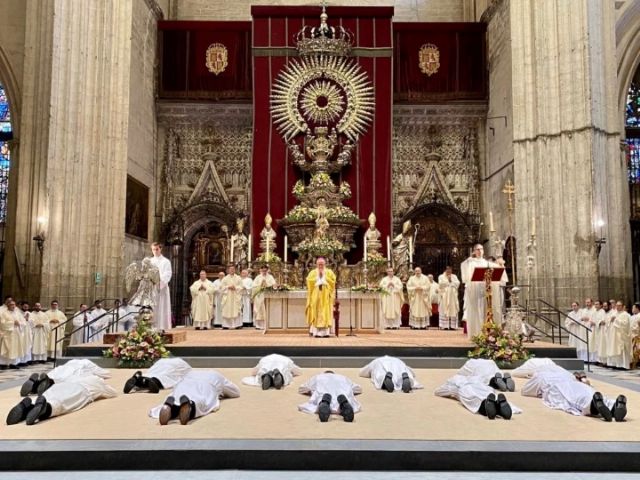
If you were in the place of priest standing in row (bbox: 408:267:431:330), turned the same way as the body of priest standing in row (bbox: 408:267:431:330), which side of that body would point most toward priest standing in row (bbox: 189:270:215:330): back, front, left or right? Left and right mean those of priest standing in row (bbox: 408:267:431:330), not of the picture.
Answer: right

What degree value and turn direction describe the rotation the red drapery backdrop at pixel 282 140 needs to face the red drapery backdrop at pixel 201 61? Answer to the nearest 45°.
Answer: approximately 90° to its right

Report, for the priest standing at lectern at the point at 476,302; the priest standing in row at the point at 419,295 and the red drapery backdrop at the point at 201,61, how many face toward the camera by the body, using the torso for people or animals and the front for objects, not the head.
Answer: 3

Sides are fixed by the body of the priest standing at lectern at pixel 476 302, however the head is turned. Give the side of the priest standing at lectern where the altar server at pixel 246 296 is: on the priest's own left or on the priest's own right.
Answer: on the priest's own right

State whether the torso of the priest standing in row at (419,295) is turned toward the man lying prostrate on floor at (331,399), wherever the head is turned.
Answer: yes

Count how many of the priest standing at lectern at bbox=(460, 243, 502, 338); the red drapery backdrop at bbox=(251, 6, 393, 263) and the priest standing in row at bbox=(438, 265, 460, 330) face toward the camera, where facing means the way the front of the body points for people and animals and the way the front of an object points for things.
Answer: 3

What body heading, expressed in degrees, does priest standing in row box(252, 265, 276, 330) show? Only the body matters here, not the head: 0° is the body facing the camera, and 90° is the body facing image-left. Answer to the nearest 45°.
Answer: approximately 0°
